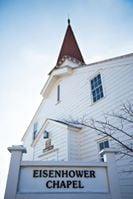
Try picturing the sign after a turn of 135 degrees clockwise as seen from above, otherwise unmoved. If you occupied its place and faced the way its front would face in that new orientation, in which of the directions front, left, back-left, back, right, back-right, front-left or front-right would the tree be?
right

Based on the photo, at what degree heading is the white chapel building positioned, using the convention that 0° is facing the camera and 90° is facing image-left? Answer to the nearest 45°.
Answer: approximately 45°

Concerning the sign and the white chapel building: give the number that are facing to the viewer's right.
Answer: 0

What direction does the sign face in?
toward the camera

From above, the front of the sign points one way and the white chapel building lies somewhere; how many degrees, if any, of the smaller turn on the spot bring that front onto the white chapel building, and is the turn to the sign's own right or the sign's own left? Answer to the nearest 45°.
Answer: approximately 180°

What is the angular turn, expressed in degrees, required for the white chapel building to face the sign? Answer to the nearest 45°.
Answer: approximately 45° to its left
